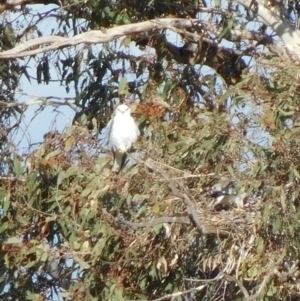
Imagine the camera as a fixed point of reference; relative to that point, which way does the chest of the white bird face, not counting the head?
toward the camera
